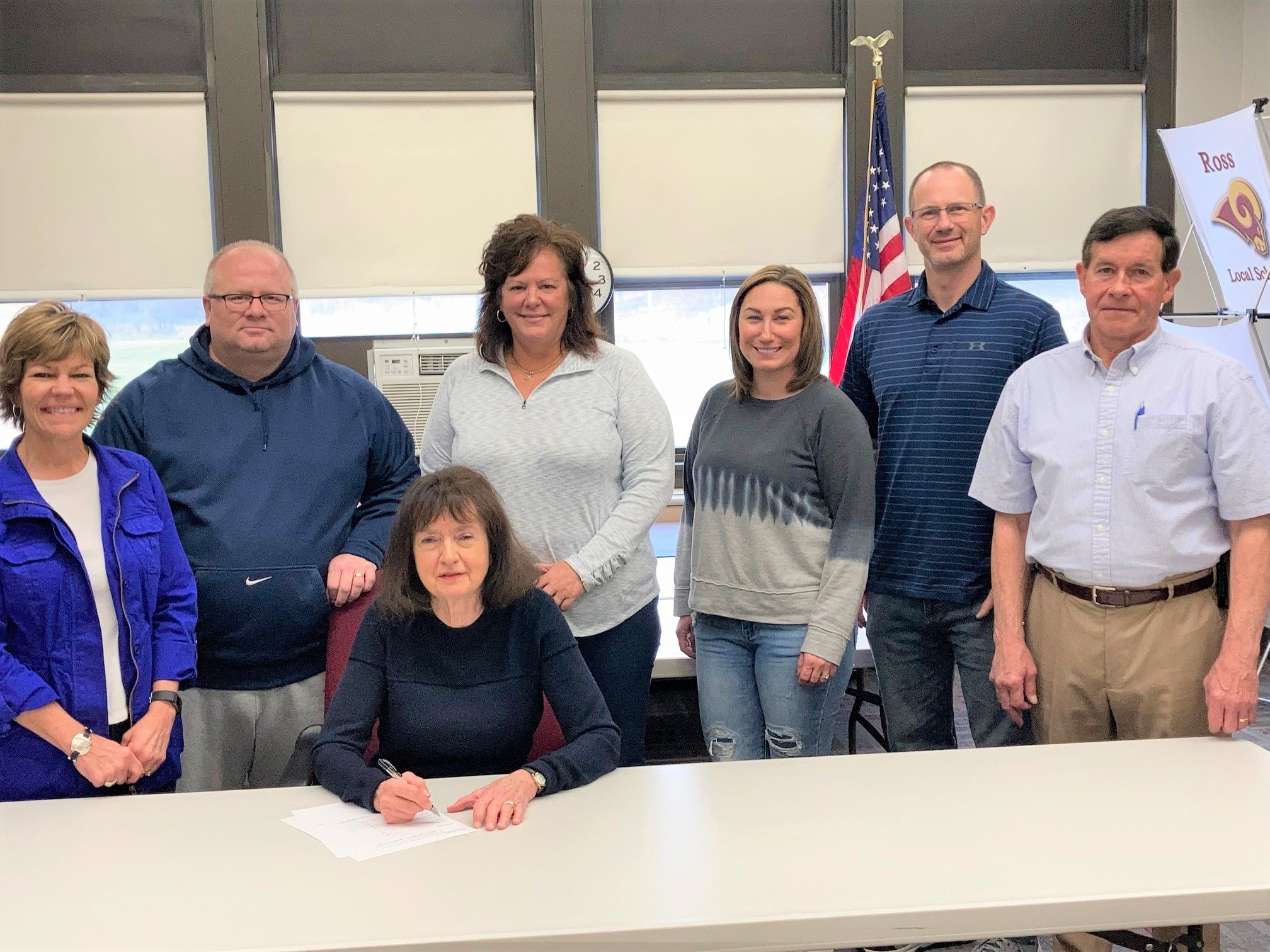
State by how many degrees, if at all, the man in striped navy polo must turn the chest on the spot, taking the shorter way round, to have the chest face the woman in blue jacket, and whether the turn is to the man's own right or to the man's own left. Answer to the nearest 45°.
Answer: approximately 45° to the man's own right
